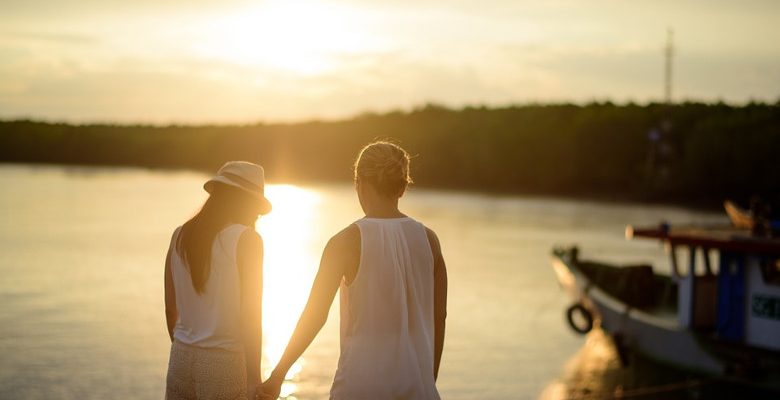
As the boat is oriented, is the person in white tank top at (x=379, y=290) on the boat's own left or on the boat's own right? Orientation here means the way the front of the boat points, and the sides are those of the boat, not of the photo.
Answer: on the boat's own left

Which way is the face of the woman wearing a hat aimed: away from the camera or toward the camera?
away from the camera

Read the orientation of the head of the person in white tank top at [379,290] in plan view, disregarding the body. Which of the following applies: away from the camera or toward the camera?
away from the camera

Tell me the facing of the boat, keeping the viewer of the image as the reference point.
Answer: facing away from the viewer and to the left of the viewer

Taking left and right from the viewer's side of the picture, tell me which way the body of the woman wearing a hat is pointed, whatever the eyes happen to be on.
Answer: facing away from the viewer and to the right of the viewer

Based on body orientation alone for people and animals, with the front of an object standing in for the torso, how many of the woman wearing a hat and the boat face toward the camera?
0

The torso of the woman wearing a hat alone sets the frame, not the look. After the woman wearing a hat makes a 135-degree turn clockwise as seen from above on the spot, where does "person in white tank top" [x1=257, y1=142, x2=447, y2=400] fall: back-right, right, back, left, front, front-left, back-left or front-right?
front-left

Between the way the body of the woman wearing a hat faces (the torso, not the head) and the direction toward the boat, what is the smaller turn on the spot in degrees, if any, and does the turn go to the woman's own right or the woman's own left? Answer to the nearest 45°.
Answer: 0° — they already face it

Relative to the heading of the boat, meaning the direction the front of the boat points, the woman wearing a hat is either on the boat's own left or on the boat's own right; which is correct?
on the boat's own left
